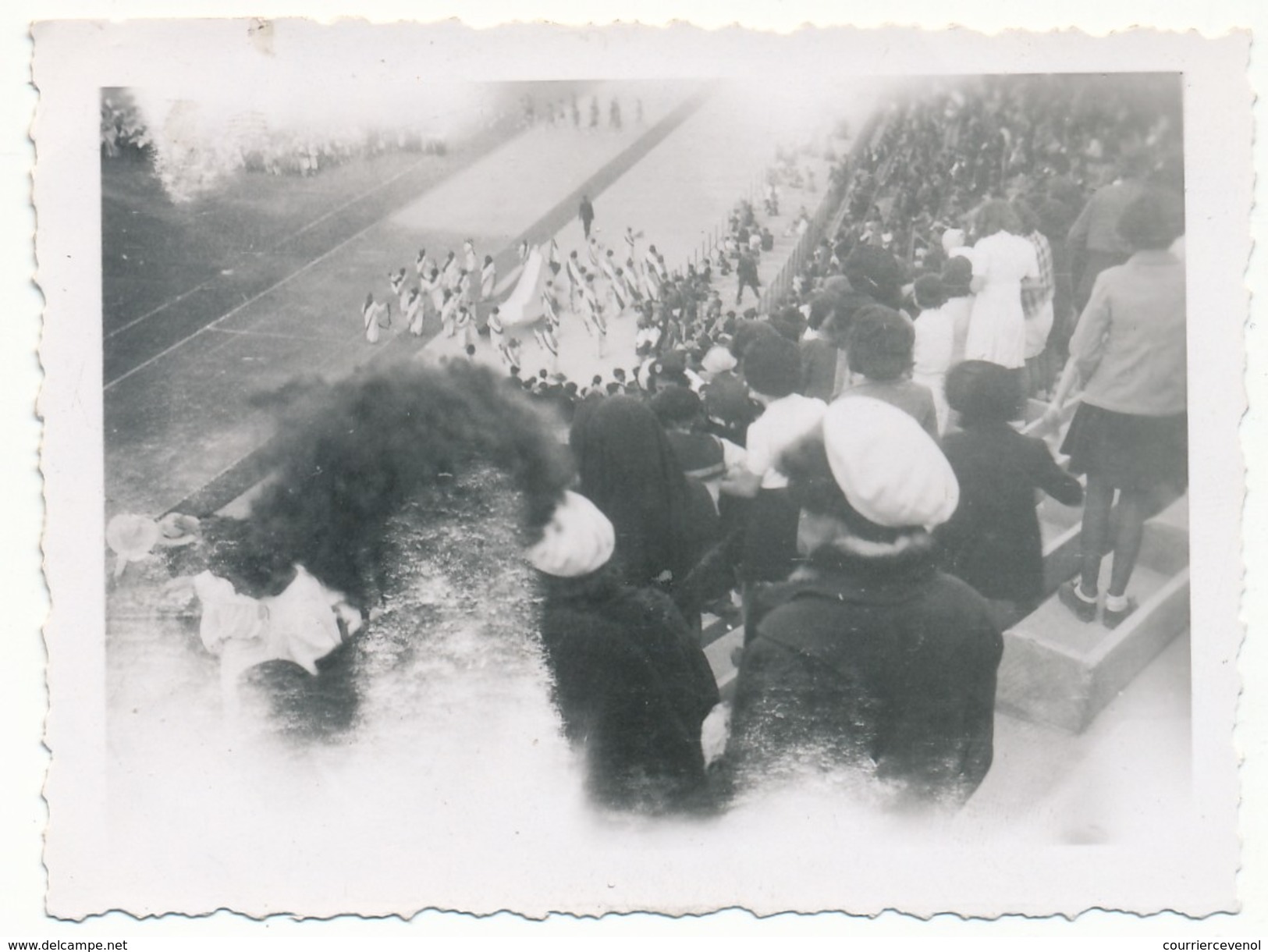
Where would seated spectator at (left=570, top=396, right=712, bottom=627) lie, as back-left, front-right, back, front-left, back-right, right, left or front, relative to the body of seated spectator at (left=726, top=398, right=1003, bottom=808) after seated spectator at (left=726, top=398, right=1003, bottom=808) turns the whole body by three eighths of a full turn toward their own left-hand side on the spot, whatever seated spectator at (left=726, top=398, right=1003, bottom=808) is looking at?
right

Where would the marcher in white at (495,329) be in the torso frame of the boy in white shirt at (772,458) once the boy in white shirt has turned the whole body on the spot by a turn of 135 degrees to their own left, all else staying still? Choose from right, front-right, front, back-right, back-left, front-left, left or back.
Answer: right

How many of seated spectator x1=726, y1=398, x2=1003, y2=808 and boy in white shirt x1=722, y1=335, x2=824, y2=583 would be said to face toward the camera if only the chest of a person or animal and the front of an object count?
0

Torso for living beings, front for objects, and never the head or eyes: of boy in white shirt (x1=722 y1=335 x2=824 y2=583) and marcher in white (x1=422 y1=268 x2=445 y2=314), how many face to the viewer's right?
0

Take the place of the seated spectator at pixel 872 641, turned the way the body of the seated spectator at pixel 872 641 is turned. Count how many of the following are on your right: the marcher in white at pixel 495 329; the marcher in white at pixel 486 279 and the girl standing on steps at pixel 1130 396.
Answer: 1

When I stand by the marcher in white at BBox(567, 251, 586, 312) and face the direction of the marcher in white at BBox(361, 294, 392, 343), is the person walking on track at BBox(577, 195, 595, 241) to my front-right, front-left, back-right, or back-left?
back-right

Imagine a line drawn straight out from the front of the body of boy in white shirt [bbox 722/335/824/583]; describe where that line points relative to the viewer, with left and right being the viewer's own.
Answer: facing away from the viewer and to the left of the viewer

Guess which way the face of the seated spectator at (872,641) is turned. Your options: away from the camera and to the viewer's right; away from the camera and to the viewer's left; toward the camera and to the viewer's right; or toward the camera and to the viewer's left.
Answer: away from the camera and to the viewer's left

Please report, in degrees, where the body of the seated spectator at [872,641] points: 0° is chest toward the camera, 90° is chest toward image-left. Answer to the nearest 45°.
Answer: approximately 135°

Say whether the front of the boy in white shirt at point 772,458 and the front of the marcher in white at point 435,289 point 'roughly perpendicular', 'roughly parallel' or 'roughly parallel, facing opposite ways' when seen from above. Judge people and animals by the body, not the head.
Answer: roughly perpendicular

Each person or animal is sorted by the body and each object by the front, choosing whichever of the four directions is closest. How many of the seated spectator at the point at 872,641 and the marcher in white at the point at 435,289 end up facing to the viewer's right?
0

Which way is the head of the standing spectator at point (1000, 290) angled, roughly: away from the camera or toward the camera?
away from the camera
